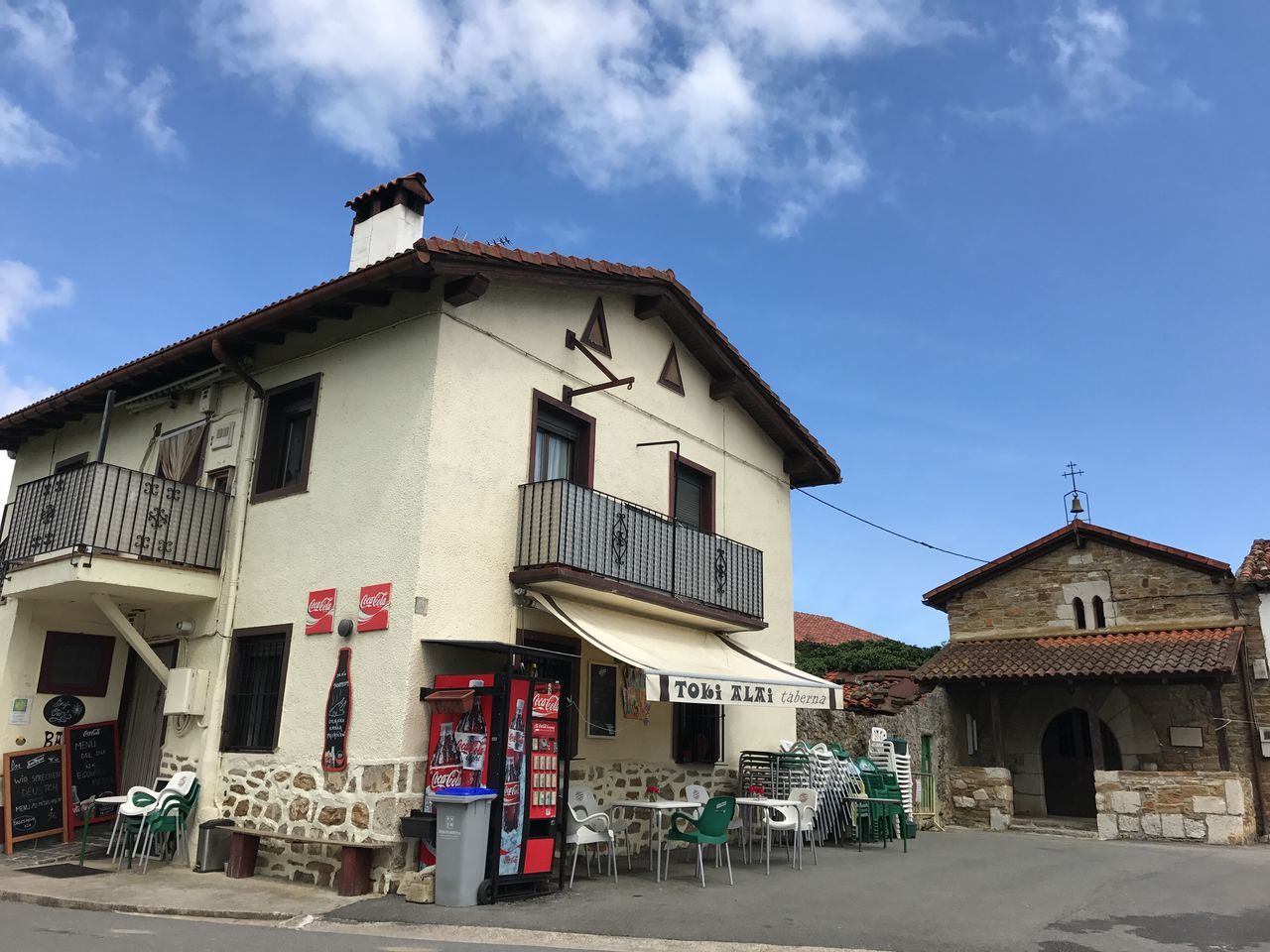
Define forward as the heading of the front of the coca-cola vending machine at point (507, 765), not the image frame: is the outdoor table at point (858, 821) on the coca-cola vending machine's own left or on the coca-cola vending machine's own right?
on the coca-cola vending machine's own left

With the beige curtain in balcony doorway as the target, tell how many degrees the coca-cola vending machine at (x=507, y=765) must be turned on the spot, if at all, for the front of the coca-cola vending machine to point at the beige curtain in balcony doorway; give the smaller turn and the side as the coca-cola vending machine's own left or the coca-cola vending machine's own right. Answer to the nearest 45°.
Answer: approximately 180°

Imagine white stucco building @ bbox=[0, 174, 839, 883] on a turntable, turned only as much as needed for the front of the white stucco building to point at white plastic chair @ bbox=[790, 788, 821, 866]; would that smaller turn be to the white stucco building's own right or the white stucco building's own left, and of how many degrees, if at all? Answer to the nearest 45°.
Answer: approximately 45° to the white stucco building's own left

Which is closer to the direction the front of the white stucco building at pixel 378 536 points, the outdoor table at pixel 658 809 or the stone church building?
the outdoor table

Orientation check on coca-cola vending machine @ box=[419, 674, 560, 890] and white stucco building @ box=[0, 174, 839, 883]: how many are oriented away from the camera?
0

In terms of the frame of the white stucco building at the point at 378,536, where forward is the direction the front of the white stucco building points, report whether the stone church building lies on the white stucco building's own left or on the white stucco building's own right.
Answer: on the white stucco building's own left

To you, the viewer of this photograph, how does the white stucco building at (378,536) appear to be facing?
facing the viewer and to the right of the viewer

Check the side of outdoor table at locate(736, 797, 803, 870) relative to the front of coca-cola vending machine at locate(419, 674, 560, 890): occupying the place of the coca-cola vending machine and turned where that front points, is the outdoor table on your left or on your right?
on your left

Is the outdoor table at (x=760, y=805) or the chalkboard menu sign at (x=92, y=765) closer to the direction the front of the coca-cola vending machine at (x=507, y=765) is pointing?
the outdoor table

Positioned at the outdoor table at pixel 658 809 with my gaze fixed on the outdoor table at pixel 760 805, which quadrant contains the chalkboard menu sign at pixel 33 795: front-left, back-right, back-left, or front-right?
back-left

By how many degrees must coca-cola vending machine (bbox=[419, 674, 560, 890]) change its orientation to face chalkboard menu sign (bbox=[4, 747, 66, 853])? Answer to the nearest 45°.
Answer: approximately 180°

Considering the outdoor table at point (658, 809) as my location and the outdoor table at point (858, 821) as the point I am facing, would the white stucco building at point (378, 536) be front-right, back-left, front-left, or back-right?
back-left

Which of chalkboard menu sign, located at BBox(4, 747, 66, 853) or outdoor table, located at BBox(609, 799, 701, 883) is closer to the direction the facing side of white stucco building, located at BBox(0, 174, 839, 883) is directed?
the outdoor table
